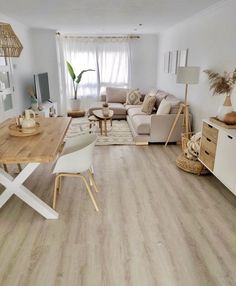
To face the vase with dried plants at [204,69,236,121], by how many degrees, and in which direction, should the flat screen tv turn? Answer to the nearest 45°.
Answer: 0° — it already faces it

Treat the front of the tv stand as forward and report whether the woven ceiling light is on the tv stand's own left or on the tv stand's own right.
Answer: on the tv stand's own right

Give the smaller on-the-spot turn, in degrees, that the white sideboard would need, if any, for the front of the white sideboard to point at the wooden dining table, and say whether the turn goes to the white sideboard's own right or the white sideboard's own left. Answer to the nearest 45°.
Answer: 0° — it already faces it

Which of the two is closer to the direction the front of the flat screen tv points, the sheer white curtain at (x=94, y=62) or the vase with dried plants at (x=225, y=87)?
the vase with dried plants

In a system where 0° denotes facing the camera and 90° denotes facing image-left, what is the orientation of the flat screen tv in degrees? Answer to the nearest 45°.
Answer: approximately 315°

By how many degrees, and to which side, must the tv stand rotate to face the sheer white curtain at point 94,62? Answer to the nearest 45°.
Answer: approximately 90° to its left

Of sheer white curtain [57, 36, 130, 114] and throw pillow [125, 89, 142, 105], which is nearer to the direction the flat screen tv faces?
the throw pillow

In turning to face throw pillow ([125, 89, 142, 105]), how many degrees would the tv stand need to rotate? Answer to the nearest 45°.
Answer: approximately 45° to its left

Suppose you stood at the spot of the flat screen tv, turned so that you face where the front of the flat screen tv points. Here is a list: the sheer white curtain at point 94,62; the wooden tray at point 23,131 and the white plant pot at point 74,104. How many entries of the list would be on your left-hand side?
2

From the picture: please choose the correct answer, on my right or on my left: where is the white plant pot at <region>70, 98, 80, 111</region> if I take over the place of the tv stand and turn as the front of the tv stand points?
on my left

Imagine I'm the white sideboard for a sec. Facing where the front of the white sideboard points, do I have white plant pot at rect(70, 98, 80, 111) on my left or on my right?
on my right
